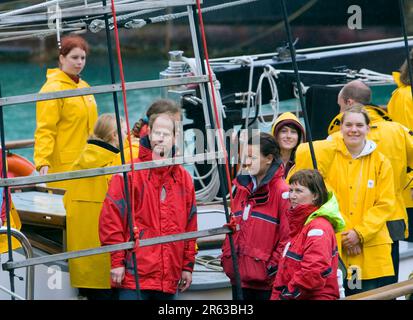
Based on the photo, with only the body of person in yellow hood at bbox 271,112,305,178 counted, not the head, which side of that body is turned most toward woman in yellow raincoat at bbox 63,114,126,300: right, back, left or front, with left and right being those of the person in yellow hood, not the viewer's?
right

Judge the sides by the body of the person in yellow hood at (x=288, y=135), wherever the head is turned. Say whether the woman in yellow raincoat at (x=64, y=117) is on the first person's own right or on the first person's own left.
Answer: on the first person's own right

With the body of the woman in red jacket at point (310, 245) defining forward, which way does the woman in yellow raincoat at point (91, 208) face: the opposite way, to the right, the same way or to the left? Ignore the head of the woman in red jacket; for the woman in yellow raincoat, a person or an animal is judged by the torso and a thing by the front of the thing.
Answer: the opposite way

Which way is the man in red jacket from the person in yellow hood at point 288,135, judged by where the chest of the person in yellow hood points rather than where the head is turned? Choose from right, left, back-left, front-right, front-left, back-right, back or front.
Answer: front-right

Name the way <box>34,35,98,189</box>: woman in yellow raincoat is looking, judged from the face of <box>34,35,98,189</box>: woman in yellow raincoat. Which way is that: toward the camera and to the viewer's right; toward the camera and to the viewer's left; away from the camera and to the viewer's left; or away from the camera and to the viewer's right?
toward the camera and to the viewer's right

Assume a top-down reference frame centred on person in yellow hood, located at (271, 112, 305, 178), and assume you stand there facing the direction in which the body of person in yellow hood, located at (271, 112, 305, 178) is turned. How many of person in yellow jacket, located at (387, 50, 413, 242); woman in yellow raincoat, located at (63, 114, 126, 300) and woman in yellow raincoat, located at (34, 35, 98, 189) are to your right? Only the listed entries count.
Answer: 2

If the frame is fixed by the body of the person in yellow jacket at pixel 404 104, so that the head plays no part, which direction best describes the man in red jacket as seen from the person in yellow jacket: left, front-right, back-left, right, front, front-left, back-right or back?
back-right

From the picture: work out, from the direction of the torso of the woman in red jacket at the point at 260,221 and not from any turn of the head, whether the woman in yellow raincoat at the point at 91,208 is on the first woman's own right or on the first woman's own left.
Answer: on the first woman's own right
